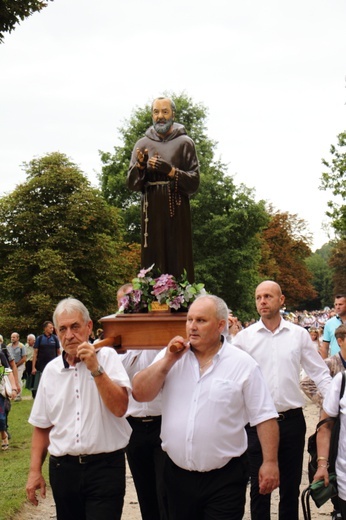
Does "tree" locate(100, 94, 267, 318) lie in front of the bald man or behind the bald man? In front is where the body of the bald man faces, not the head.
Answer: behind

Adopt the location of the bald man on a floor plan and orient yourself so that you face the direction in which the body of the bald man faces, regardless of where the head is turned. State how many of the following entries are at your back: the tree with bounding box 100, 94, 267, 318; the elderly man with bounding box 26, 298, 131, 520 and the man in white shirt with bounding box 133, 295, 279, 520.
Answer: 1

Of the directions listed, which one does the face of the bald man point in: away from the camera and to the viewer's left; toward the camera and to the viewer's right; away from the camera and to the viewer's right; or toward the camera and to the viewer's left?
toward the camera and to the viewer's left

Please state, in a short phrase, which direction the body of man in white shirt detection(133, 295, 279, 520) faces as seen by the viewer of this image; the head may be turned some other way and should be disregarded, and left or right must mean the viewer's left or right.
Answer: facing the viewer and to the left of the viewer

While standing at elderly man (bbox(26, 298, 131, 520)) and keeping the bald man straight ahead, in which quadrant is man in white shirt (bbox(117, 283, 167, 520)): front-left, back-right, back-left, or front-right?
front-left

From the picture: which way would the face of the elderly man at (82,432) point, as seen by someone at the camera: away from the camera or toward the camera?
toward the camera

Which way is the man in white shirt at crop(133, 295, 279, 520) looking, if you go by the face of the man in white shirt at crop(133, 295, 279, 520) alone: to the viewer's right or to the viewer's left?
to the viewer's left

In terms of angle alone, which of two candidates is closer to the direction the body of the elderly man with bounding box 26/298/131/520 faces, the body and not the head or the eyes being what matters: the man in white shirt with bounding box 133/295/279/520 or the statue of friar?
the man in white shirt

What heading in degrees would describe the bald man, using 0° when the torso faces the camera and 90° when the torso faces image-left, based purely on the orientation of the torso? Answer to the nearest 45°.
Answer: approximately 0°

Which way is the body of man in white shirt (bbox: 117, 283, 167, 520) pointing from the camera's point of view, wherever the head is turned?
toward the camera

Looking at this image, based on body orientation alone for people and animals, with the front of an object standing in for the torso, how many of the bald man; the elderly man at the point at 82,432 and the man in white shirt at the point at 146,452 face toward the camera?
3

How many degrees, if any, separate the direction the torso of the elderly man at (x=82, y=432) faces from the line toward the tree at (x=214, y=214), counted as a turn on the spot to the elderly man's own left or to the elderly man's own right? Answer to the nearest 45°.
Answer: approximately 180°

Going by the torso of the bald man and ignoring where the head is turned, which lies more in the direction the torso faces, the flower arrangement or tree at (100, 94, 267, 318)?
the flower arrangement

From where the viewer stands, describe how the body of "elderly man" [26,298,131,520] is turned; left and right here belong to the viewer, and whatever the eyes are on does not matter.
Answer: facing the viewer

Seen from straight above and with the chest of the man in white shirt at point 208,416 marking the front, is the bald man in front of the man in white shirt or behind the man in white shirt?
behind

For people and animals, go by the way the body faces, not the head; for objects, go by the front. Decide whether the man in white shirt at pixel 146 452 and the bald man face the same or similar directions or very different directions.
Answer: same or similar directions

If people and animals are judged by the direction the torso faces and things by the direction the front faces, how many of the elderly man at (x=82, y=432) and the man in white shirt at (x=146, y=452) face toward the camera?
2

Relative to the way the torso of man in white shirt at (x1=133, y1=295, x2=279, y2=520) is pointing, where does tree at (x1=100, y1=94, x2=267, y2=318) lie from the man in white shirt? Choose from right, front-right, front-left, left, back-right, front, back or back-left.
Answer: back-right
